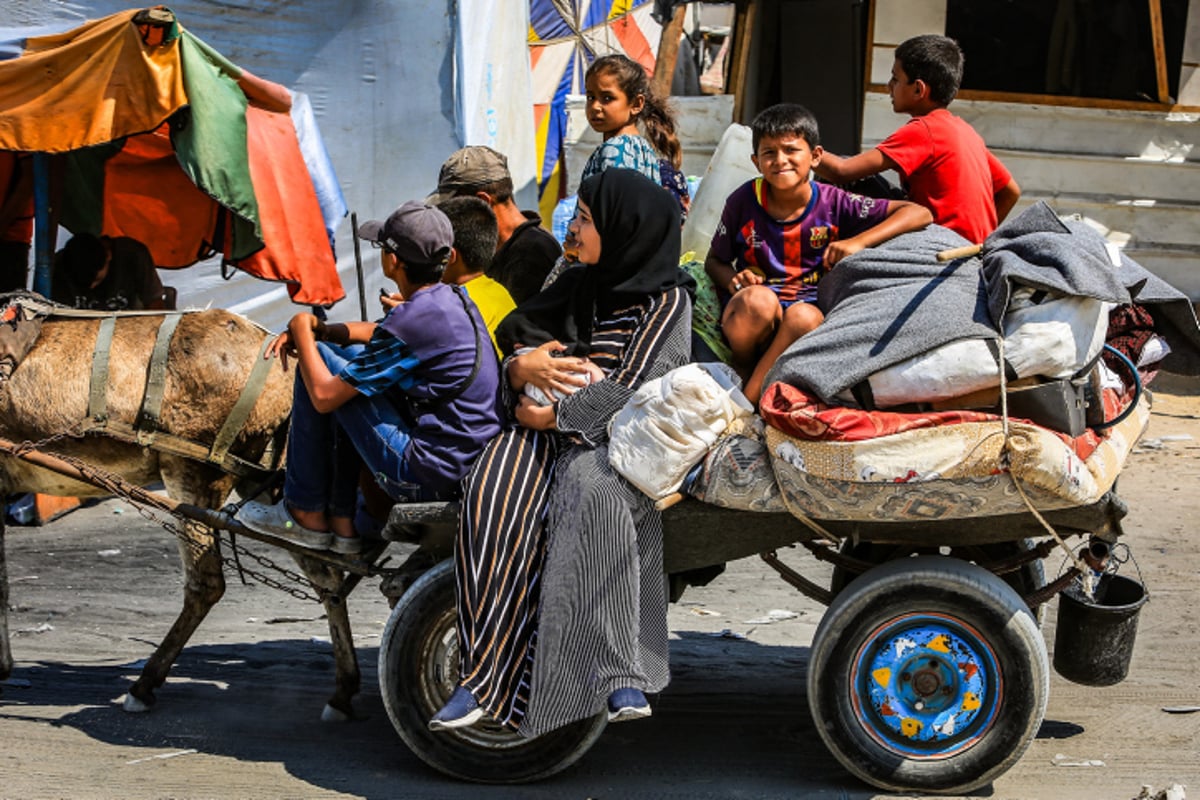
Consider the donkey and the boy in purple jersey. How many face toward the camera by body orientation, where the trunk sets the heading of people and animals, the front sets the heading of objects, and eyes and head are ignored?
1

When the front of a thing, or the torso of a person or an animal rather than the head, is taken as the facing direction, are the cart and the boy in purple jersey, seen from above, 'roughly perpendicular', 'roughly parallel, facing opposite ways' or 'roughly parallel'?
roughly perpendicular

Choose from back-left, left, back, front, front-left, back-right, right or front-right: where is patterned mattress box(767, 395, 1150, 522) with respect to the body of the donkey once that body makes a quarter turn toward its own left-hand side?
front-left

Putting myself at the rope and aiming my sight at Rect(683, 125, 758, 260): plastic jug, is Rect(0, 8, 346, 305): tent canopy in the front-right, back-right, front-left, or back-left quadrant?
front-left

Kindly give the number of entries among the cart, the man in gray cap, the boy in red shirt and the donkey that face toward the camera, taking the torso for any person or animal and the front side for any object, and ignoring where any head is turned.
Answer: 0

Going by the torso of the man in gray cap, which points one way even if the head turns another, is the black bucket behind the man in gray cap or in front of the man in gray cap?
behind

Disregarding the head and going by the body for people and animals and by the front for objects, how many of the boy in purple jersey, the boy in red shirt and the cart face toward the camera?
1

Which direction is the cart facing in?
to the viewer's left

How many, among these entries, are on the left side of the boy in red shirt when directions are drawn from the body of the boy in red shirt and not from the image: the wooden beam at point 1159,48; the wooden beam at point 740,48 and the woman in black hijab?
1

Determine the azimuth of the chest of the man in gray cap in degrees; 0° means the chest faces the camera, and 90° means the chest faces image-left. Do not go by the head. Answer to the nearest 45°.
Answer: approximately 90°

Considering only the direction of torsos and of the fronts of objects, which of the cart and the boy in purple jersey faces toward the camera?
the boy in purple jersey

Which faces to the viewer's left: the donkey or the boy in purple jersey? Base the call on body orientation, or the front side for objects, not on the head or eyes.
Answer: the donkey

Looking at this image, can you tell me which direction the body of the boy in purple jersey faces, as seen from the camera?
toward the camera

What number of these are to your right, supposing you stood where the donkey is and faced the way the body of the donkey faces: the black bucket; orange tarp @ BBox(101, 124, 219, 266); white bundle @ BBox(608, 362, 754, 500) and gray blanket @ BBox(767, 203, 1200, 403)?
1

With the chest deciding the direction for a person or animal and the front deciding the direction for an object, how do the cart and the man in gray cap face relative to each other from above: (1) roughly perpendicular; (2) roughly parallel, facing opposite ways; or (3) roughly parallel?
roughly parallel

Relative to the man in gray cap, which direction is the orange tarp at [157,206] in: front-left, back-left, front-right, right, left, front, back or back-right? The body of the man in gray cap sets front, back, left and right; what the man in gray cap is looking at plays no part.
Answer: front-right

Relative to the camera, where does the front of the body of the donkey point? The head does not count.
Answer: to the viewer's left
